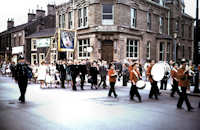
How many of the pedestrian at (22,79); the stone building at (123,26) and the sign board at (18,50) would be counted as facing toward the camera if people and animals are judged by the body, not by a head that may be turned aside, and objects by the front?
3

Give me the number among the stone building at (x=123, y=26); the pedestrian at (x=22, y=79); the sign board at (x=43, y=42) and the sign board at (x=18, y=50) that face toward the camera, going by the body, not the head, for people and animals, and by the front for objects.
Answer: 4

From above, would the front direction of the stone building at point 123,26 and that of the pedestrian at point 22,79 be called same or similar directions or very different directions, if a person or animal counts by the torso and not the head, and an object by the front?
same or similar directions

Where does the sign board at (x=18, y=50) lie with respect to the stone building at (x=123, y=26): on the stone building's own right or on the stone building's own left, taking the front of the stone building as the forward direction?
on the stone building's own right

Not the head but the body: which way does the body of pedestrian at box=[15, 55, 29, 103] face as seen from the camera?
toward the camera

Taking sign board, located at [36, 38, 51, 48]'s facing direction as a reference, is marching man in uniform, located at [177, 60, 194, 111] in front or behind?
in front

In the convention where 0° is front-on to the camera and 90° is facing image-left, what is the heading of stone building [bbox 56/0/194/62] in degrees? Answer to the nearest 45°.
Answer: approximately 0°

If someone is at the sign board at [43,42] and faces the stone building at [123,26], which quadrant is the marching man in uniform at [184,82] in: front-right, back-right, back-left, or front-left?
front-right

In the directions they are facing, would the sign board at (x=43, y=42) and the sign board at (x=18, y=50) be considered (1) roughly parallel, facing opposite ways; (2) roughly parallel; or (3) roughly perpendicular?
roughly parallel

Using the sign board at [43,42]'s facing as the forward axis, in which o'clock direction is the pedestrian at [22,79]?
The pedestrian is roughly at 12 o'clock from the sign board.

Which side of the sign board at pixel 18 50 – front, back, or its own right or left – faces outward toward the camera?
front

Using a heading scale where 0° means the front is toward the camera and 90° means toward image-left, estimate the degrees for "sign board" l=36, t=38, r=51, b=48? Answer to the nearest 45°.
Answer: approximately 0°
